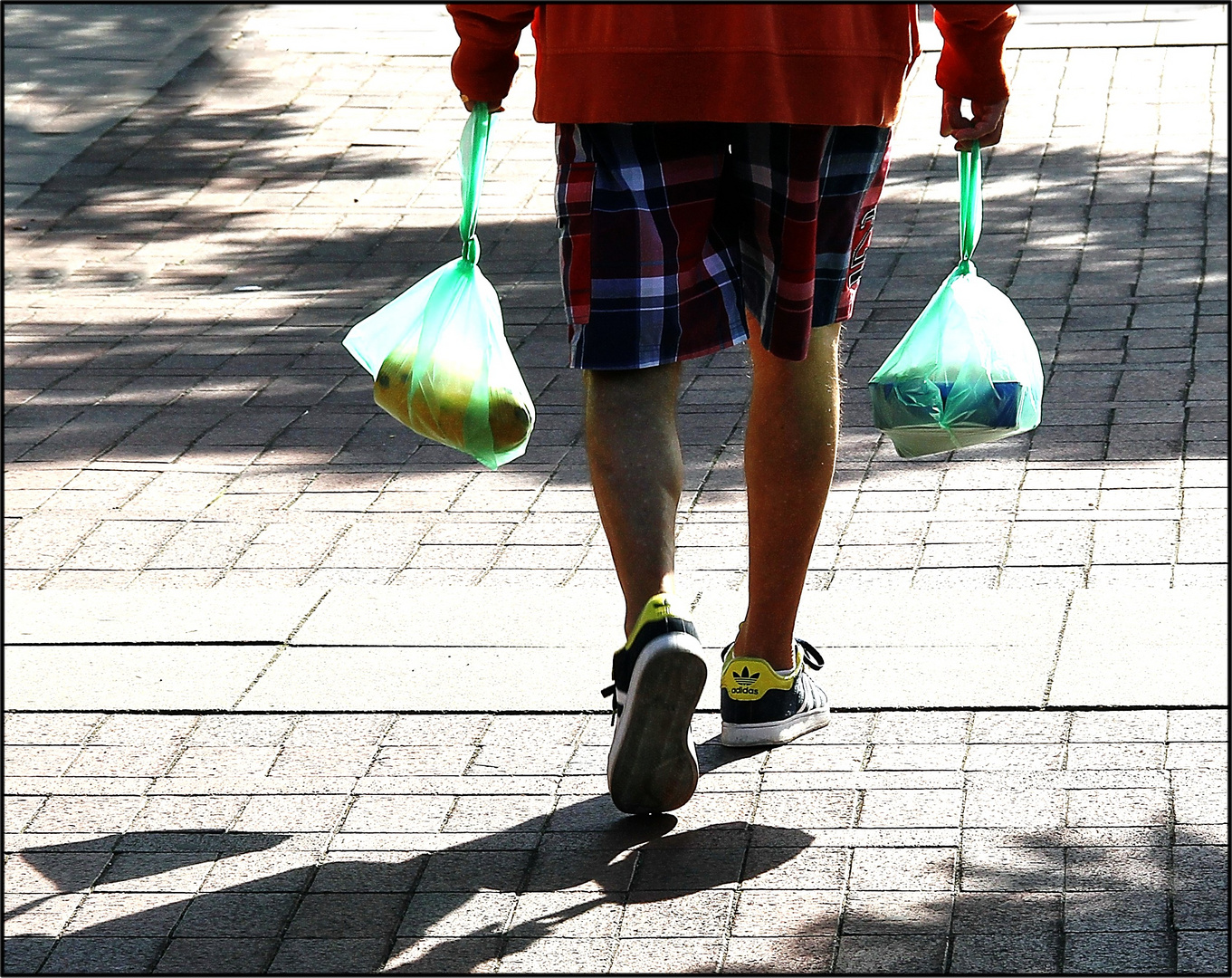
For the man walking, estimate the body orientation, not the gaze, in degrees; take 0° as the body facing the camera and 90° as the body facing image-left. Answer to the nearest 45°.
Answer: approximately 180°
